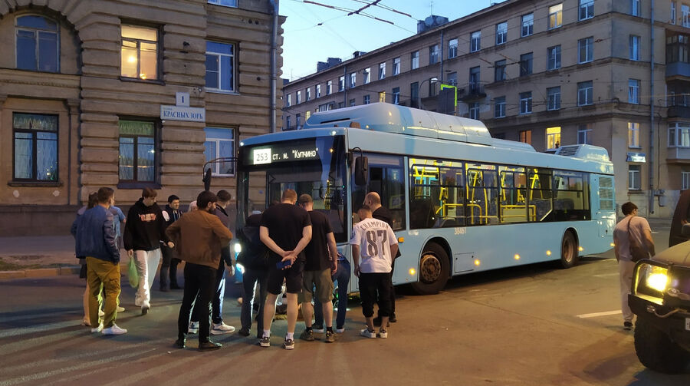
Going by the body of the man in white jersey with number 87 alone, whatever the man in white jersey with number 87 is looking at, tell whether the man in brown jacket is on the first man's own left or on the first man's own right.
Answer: on the first man's own left

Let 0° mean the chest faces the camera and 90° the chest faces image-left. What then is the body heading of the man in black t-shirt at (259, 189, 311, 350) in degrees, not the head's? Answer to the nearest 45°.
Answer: approximately 180°

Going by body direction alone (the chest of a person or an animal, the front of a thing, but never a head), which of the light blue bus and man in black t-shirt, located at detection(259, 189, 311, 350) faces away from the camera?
the man in black t-shirt

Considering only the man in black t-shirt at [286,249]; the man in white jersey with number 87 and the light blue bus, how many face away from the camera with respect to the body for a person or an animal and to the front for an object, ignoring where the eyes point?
2

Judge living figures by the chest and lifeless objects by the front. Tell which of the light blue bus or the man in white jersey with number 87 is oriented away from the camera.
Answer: the man in white jersey with number 87

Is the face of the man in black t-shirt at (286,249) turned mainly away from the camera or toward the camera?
away from the camera

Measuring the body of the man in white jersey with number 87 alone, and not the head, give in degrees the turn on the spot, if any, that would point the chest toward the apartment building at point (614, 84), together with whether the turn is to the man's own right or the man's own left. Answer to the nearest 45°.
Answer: approximately 45° to the man's own right

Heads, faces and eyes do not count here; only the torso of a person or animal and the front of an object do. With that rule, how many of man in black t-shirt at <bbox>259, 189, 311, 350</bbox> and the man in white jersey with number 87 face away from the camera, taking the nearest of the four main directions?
2

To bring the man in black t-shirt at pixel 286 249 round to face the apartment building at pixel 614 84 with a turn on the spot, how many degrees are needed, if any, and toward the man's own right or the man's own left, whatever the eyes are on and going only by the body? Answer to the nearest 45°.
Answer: approximately 45° to the man's own right

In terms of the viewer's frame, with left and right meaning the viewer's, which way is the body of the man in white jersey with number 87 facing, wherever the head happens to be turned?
facing away from the viewer

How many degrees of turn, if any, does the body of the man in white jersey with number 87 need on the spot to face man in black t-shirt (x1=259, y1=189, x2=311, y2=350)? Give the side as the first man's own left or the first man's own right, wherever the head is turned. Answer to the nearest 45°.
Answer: approximately 135° to the first man's own left
